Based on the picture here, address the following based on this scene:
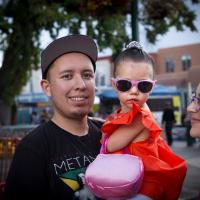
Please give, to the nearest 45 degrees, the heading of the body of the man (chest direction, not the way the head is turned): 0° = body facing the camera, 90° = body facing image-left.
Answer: approximately 315°

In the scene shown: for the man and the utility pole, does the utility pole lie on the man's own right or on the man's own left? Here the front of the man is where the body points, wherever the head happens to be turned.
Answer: on the man's own left

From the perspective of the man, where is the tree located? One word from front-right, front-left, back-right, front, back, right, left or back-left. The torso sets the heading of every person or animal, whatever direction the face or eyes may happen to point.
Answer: back-left

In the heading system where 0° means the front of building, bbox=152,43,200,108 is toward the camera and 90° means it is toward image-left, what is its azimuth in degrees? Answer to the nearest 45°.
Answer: approximately 45°
